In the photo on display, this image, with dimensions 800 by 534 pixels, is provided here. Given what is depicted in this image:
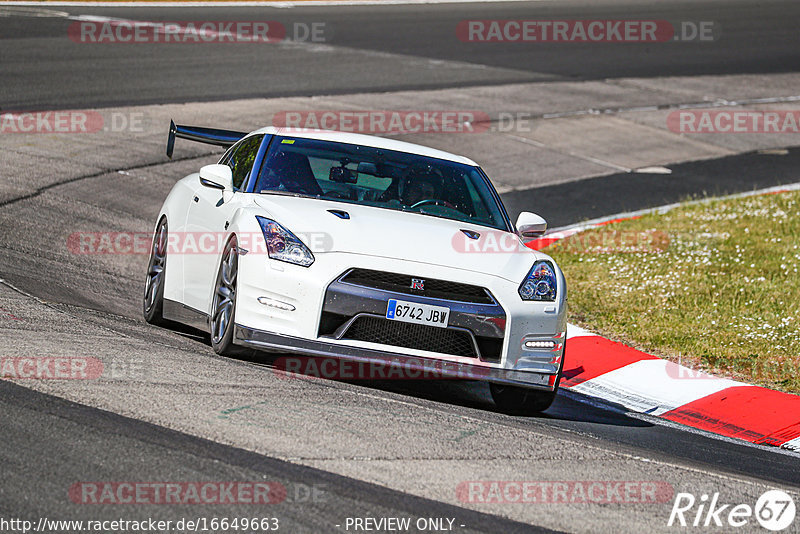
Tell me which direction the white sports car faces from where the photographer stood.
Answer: facing the viewer
